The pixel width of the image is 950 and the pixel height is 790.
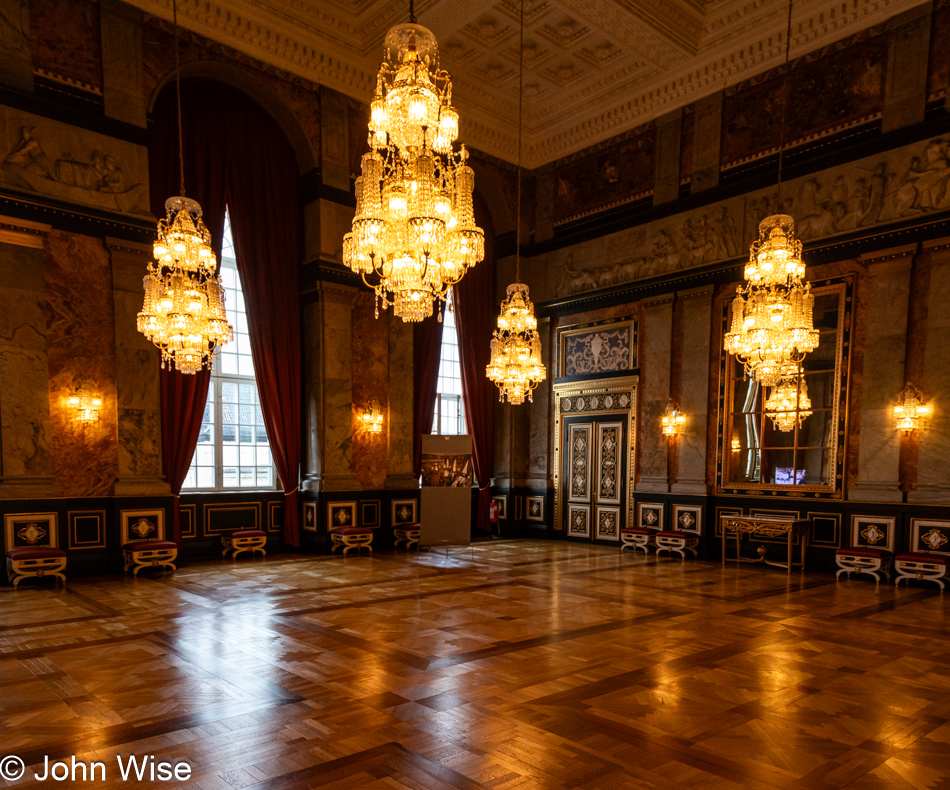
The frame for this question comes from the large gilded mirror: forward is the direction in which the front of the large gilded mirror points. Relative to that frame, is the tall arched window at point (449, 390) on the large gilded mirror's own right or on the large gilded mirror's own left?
on the large gilded mirror's own right

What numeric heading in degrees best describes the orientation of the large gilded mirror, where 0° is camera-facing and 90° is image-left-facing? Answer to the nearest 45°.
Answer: approximately 45°

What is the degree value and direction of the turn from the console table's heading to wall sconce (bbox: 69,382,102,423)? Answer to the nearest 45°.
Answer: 0° — it already faces it

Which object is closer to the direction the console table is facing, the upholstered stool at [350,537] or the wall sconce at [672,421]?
the upholstered stool

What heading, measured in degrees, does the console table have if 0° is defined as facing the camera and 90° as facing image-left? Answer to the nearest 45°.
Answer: approximately 45°

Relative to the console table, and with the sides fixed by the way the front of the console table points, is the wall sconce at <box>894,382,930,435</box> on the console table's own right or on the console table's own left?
on the console table's own left
